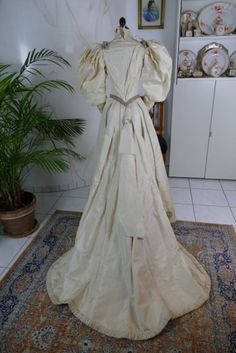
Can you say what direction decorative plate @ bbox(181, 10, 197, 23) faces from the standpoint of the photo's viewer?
facing the viewer

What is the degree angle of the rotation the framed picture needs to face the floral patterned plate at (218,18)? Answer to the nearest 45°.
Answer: approximately 90° to its left

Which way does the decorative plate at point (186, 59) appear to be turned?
toward the camera

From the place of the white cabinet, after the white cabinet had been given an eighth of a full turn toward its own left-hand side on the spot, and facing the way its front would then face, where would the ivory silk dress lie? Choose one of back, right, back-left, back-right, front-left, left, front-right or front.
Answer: front-right

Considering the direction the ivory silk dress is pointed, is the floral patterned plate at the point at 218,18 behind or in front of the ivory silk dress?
in front

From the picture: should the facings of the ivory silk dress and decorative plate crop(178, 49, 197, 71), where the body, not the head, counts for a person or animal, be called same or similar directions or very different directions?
very different directions

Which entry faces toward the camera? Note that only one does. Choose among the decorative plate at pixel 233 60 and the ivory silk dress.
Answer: the decorative plate

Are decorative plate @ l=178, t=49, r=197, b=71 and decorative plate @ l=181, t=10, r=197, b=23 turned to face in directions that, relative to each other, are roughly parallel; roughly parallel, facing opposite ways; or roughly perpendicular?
roughly parallel

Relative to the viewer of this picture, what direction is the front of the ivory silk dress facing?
facing away from the viewer

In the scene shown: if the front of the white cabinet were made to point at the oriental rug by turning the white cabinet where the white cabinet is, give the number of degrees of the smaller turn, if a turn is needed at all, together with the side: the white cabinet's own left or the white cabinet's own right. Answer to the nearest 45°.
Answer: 0° — it already faces it

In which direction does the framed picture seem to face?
toward the camera

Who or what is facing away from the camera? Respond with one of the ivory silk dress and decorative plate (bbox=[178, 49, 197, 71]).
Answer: the ivory silk dress

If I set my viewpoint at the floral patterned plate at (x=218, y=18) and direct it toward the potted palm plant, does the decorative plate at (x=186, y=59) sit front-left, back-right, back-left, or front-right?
front-right

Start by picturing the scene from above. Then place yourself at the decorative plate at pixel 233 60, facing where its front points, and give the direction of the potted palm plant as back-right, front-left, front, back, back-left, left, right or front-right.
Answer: front-right

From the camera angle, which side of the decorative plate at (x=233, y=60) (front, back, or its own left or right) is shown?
front
